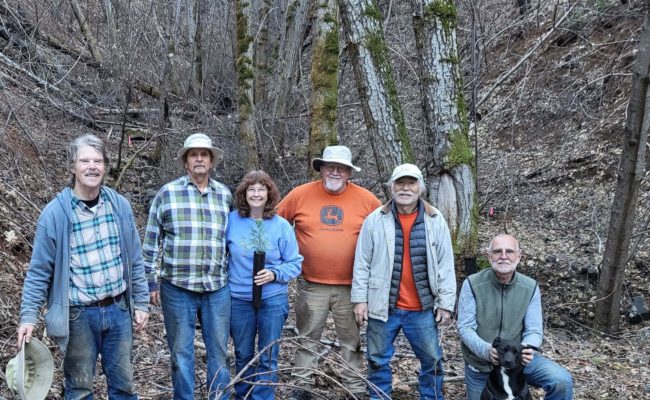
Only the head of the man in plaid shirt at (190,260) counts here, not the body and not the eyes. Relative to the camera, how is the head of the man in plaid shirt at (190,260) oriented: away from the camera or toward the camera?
toward the camera

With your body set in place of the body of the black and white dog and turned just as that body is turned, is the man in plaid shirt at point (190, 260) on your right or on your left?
on your right

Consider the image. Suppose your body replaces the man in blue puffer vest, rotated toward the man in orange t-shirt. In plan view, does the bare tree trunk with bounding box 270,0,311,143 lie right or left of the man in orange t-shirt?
right

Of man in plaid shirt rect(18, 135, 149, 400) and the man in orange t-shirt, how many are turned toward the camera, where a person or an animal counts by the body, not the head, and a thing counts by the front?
2

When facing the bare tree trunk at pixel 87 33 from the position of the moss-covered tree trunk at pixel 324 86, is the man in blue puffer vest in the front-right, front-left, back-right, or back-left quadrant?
back-left

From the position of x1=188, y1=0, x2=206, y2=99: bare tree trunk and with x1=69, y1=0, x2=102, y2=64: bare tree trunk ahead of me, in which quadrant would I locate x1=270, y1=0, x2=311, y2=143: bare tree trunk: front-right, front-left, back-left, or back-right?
back-left

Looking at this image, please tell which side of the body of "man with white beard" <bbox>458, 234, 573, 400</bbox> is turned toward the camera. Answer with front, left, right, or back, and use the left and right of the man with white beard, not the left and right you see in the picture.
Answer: front

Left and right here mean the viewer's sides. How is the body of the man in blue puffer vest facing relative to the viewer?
facing the viewer

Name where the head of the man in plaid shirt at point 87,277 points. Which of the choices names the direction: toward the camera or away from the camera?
toward the camera

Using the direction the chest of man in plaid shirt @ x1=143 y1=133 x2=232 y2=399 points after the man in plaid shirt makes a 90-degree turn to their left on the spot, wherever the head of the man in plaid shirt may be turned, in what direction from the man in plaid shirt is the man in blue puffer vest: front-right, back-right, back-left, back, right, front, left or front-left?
front

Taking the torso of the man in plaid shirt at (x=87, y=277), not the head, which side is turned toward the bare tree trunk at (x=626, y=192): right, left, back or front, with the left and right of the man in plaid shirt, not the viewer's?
left

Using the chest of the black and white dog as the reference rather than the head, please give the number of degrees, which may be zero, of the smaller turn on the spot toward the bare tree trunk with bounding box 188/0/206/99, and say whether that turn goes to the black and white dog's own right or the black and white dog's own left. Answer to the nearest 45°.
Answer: approximately 135° to the black and white dog's own right
